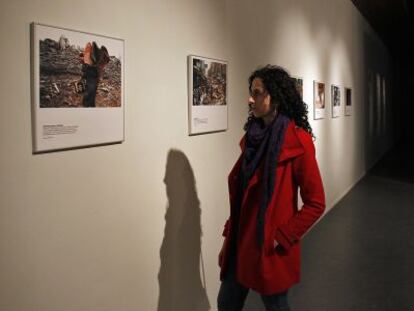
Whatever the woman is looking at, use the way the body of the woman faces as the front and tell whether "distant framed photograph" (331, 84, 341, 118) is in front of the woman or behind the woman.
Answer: behind

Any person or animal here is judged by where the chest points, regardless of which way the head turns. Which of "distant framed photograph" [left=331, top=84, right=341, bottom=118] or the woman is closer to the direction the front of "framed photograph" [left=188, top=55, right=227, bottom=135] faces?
the woman

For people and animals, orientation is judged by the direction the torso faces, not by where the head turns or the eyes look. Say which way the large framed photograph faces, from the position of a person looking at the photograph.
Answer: facing the viewer and to the right of the viewer

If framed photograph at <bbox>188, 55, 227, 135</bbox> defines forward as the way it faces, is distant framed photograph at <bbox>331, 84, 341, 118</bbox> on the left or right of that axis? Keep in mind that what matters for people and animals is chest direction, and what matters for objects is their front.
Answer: on its left

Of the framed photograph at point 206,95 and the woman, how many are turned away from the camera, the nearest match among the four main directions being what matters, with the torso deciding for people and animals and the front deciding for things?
0

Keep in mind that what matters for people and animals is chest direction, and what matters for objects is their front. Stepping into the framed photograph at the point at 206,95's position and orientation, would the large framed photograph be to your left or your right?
on your right

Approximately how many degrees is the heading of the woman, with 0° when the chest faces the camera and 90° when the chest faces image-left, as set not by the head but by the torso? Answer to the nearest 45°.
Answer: approximately 45°

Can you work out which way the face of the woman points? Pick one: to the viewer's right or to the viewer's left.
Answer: to the viewer's left
